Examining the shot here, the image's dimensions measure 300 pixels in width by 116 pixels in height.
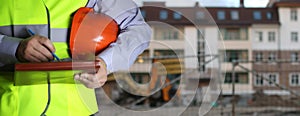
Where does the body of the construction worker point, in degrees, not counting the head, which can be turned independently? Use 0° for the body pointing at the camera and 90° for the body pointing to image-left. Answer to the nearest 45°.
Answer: approximately 0°
